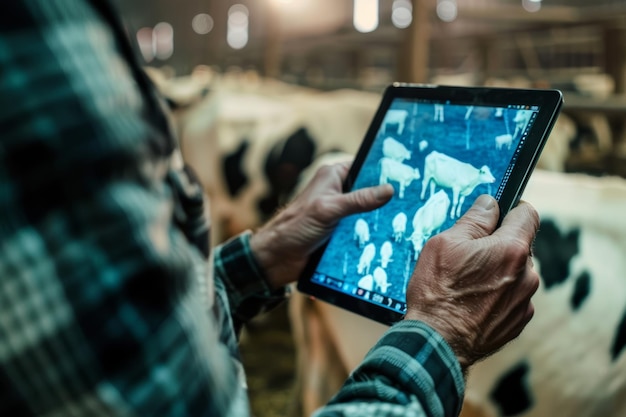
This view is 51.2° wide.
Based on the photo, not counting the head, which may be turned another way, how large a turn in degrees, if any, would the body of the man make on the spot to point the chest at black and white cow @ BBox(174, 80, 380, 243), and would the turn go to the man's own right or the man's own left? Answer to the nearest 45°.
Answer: approximately 45° to the man's own left

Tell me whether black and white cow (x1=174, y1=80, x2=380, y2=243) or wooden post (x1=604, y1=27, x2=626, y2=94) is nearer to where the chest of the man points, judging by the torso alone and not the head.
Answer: the wooden post

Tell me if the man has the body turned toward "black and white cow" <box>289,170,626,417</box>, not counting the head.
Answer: yes

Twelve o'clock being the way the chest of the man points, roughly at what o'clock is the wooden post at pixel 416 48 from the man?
The wooden post is roughly at 11 o'clock from the man.

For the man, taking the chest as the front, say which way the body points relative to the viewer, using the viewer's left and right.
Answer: facing away from the viewer and to the right of the viewer

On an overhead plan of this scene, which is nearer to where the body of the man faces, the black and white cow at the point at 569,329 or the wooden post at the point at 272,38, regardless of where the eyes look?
the black and white cow

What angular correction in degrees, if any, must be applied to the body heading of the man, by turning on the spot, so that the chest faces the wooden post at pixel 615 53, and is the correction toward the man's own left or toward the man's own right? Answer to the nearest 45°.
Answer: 0° — they already face it

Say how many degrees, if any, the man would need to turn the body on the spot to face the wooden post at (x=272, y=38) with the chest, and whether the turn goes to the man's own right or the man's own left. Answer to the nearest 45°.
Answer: approximately 45° to the man's own left
